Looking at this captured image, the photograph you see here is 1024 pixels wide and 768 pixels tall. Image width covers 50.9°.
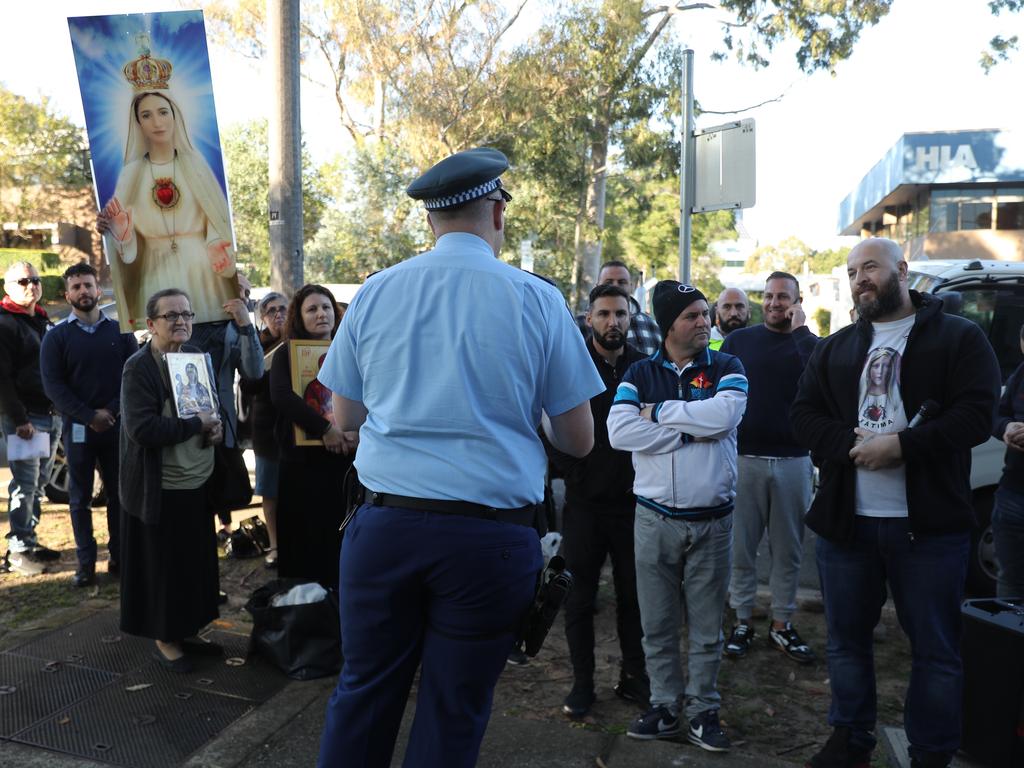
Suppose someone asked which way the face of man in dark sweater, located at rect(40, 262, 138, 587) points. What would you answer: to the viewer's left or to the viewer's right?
to the viewer's right

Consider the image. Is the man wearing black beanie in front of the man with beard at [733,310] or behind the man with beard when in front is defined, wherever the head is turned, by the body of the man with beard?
in front

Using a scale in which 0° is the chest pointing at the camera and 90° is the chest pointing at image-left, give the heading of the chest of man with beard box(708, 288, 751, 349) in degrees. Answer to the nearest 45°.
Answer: approximately 0°

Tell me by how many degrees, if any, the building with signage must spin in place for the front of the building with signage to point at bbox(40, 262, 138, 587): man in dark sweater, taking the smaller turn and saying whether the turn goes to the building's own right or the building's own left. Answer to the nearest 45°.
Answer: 0° — it already faces them

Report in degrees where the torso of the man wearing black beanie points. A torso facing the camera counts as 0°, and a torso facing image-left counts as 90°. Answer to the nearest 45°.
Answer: approximately 0°

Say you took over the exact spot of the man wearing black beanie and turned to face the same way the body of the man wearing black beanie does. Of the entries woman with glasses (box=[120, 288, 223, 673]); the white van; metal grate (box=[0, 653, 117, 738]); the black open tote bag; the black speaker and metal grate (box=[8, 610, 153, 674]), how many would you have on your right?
4

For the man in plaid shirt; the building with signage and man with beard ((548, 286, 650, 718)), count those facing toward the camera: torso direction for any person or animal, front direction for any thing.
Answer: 3

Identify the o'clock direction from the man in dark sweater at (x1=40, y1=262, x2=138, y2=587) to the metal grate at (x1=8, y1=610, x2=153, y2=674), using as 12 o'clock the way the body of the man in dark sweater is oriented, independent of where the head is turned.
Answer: The metal grate is roughly at 12 o'clock from the man in dark sweater.

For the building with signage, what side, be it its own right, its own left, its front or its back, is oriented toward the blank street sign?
front

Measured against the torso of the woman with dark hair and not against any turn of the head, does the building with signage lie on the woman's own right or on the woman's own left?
on the woman's own left

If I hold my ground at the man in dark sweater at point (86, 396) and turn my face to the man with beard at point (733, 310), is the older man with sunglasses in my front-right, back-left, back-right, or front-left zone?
back-left

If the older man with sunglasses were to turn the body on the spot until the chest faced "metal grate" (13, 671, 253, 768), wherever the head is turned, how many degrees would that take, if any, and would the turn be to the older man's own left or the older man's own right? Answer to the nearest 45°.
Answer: approximately 45° to the older man's own right
